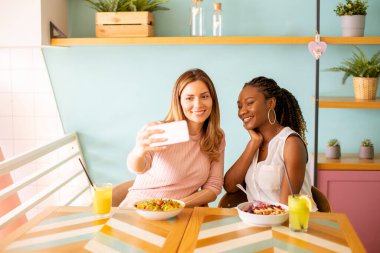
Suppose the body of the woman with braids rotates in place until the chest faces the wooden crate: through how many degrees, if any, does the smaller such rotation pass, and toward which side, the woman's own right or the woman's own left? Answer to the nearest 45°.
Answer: approximately 90° to the woman's own right

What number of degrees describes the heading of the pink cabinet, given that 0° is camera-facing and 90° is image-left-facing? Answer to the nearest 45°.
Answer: approximately 0°

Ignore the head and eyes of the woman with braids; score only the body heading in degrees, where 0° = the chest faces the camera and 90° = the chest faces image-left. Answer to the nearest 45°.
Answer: approximately 45°

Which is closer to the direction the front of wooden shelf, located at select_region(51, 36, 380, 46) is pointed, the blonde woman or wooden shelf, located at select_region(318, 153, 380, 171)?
the blonde woman

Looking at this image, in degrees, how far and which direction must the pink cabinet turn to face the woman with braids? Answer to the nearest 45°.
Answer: approximately 45° to its right

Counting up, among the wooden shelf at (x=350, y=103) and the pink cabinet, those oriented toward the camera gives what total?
2
